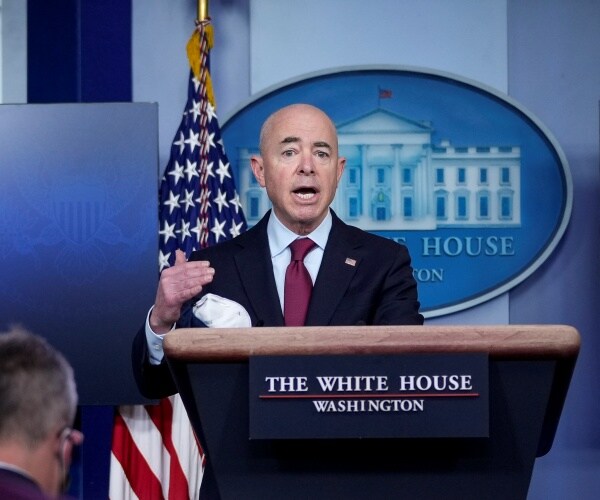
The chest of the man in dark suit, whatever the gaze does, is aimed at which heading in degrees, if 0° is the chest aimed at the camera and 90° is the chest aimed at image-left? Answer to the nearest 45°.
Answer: approximately 0°

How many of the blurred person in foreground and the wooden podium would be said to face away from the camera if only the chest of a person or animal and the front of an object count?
1

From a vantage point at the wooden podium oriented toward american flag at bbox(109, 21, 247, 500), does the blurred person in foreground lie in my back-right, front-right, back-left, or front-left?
back-left

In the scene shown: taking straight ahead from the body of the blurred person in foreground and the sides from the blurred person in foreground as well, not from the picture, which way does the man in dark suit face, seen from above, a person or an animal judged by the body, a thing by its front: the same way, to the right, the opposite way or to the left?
the opposite way

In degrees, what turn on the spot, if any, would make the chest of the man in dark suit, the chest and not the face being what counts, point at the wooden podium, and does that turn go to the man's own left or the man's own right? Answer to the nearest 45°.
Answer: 0° — they already face it

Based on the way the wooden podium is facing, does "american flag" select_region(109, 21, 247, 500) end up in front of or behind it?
behind

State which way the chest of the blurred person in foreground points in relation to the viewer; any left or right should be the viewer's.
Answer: facing away from the viewer

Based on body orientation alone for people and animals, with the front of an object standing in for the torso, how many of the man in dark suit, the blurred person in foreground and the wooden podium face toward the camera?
2

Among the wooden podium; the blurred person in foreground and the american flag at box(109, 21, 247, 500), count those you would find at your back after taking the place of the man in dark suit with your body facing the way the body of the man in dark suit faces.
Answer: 1
